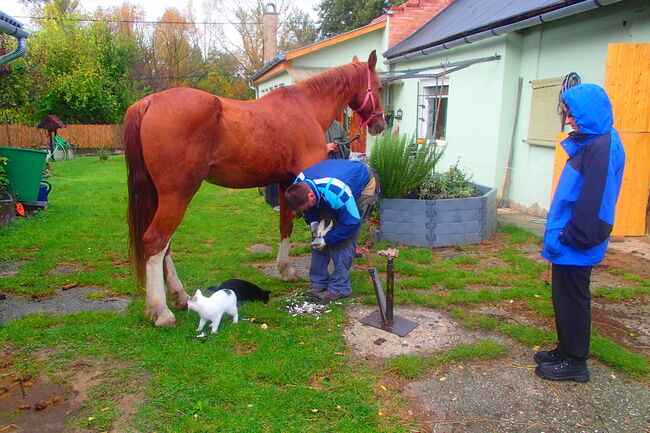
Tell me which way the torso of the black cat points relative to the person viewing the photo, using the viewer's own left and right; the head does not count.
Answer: facing to the right of the viewer

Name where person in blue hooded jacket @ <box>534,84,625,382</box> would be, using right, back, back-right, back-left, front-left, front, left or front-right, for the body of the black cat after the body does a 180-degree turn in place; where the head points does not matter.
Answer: back-left

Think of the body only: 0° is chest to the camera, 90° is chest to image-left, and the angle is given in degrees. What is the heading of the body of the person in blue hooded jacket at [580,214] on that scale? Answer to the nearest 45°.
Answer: approximately 90°

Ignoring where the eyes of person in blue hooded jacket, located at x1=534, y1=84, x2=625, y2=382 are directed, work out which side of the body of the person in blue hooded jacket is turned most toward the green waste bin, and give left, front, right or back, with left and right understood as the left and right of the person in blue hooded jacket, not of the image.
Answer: front

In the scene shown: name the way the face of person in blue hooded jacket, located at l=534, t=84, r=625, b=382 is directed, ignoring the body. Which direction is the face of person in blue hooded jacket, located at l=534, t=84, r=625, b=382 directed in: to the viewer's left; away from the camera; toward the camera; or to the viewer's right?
to the viewer's left

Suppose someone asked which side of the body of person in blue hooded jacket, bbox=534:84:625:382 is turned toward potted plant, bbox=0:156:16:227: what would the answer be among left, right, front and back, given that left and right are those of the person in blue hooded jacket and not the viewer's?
front

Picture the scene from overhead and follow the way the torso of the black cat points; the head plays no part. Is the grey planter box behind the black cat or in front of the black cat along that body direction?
in front

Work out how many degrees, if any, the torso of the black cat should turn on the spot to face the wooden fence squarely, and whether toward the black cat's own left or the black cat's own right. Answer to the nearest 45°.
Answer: approximately 90° to the black cat's own left

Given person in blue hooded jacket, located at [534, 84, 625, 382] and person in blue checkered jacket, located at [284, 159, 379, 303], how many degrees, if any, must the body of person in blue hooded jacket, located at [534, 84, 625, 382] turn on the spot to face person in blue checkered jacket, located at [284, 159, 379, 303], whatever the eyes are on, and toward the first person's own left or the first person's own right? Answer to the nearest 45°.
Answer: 0° — they already face them
